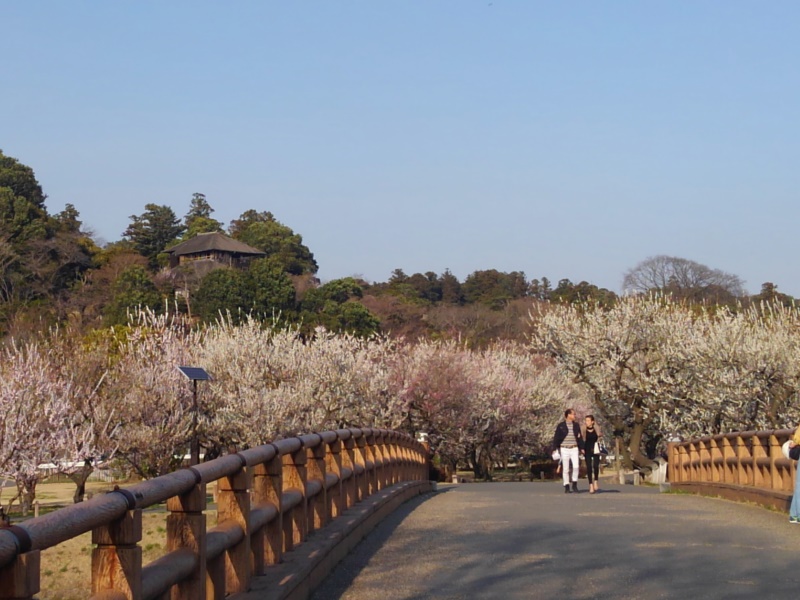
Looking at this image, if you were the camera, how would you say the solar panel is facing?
facing the viewer and to the right of the viewer

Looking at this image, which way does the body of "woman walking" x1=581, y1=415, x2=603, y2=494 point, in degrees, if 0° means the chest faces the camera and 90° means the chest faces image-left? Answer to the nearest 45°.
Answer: approximately 0°

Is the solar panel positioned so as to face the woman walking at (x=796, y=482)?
yes
